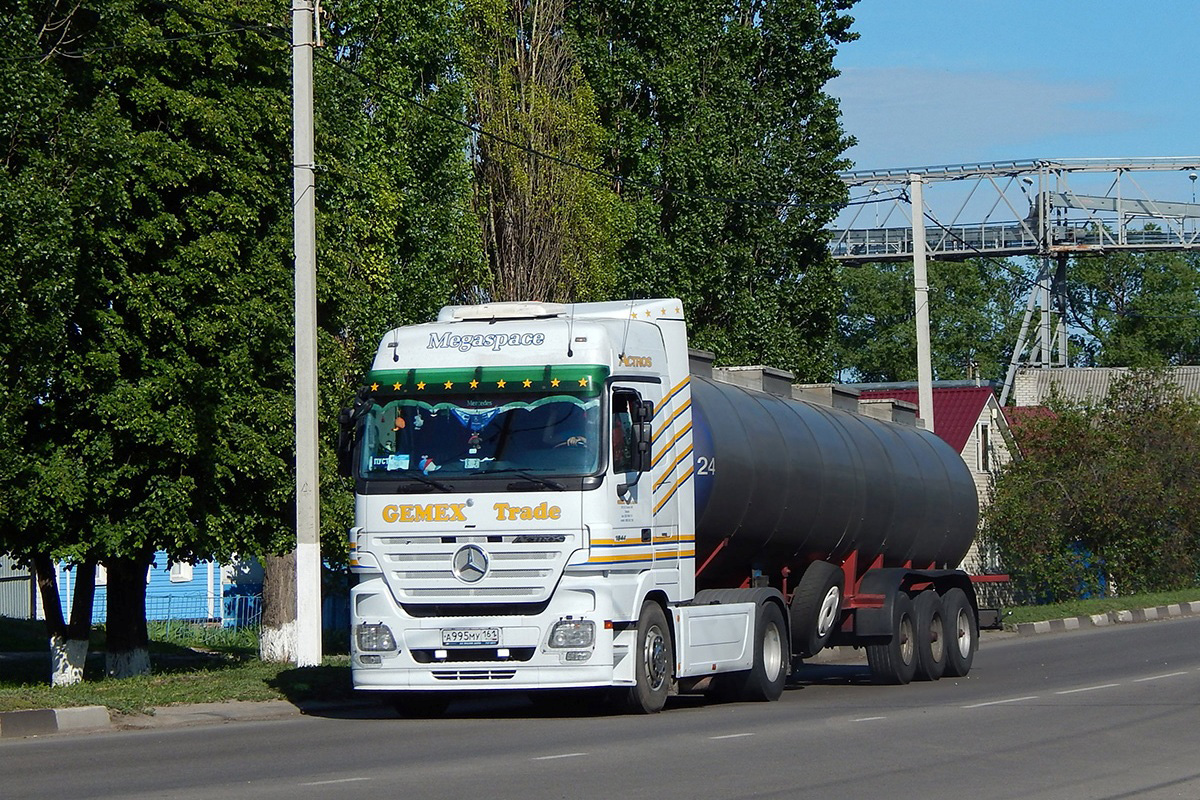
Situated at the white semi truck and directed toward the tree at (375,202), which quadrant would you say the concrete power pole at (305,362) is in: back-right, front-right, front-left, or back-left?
front-left

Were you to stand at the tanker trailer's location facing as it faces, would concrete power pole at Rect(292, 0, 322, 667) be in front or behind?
in front

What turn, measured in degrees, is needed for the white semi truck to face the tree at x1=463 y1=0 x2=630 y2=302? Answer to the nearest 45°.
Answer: approximately 135° to its right

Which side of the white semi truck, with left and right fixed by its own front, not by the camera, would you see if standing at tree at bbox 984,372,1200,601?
back

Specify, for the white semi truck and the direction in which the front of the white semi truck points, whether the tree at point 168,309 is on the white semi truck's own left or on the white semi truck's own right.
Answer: on the white semi truck's own right

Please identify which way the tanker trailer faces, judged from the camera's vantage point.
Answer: facing the viewer and to the left of the viewer

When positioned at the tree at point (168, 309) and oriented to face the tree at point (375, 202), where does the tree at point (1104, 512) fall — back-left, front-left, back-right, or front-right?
front-right

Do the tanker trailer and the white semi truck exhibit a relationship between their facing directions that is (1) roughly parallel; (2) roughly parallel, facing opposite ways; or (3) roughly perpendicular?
roughly parallel

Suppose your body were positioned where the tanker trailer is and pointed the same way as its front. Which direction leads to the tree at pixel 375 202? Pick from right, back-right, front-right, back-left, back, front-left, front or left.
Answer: right

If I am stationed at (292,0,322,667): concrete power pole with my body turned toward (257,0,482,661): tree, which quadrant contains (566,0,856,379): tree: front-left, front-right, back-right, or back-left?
front-right

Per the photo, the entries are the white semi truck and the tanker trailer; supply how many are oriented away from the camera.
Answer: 0
